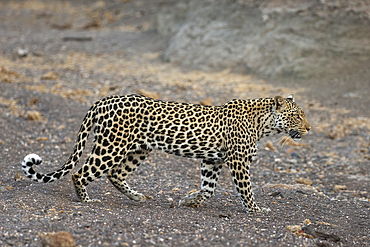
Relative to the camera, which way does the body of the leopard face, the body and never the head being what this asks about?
to the viewer's right

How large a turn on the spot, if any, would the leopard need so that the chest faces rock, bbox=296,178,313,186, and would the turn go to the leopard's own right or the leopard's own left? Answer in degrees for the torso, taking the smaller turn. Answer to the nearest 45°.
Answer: approximately 45° to the leopard's own left

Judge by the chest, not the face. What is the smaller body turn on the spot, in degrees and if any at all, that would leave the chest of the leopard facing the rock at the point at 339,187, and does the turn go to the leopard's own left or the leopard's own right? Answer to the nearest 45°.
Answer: approximately 45° to the leopard's own left

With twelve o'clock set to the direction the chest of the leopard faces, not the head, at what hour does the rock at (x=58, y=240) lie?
The rock is roughly at 4 o'clock from the leopard.

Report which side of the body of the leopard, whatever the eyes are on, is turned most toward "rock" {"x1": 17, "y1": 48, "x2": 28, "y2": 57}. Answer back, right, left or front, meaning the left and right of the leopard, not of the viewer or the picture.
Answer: left

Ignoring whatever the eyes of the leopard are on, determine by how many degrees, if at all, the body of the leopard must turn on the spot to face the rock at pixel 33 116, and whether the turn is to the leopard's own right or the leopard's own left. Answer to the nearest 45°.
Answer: approximately 135° to the leopard's own left
